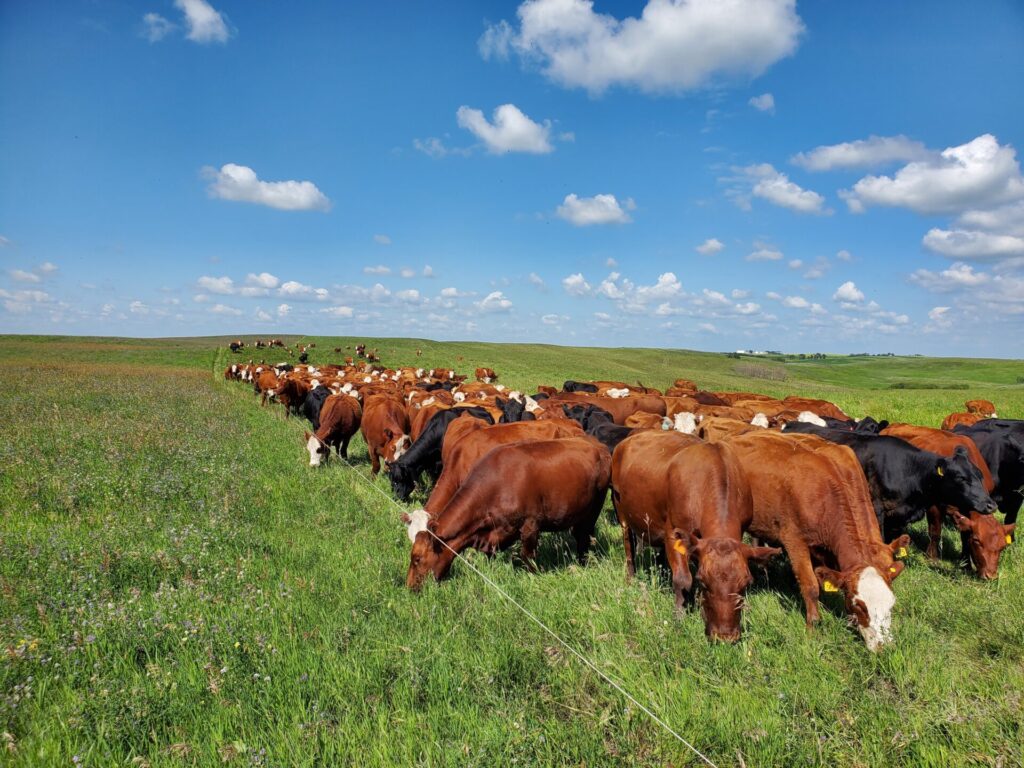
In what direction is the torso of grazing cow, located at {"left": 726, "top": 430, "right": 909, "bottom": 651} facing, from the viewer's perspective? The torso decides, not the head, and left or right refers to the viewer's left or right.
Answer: facing the viewer and to the right of the viewer

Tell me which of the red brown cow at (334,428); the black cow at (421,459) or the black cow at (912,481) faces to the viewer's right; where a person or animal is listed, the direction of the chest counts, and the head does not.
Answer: the black cow at (912,481)

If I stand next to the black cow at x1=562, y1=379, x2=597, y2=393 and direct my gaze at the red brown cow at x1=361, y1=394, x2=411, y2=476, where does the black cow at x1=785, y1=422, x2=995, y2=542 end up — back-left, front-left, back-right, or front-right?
front-left

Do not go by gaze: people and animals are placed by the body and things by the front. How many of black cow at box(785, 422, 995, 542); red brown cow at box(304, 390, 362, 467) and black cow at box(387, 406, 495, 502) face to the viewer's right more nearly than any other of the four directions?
1

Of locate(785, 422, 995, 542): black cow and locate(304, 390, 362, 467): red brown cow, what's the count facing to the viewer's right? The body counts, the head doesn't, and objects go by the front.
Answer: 1

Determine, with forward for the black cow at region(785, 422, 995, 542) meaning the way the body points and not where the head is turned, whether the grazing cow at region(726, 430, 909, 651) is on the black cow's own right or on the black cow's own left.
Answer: on the black cow's own right

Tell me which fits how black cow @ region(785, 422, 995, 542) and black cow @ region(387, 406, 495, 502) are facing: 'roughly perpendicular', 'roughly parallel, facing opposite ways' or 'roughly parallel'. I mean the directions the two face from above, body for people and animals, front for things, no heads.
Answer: roughly perpendicular

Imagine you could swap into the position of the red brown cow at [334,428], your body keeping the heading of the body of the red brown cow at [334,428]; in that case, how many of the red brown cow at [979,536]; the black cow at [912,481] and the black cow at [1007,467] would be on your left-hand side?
3

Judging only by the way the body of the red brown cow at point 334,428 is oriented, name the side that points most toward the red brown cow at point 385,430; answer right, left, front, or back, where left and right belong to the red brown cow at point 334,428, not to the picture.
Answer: left

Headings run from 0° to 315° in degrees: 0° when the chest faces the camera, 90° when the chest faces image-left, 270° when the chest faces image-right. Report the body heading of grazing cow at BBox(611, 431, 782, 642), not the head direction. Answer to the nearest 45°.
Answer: approximately 315°

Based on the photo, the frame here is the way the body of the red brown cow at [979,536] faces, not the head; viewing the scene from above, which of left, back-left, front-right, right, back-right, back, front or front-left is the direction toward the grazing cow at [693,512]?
right

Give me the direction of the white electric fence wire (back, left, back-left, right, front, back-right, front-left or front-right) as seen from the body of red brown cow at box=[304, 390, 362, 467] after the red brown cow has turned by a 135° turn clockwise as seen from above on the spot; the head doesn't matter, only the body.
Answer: back

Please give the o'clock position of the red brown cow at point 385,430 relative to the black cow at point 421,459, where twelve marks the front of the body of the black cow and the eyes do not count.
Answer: The red brown cow is roughly at 4 o'clock from the black cow.

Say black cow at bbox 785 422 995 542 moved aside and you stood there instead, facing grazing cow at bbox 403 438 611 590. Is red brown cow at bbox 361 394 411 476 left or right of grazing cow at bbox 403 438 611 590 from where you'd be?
right

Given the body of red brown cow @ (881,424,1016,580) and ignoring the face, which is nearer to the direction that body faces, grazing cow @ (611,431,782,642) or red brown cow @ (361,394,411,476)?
the grazing cow

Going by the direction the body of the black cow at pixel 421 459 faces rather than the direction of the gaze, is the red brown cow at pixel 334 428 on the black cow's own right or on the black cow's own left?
on the black cow's own right

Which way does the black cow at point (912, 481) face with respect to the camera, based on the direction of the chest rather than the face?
to the viewer's right

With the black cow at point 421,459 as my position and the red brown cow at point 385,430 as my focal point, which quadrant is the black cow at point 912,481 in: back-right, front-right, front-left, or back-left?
back-right
